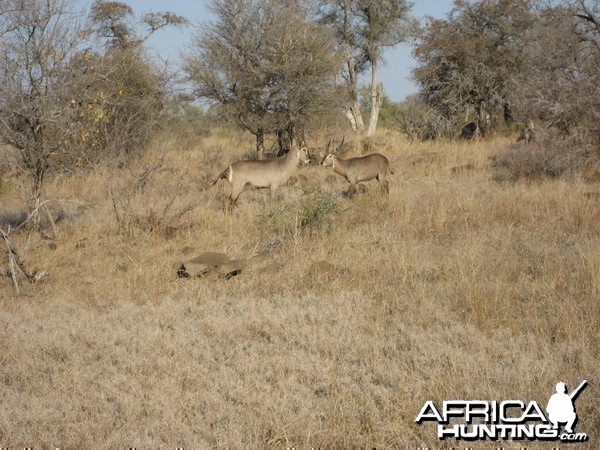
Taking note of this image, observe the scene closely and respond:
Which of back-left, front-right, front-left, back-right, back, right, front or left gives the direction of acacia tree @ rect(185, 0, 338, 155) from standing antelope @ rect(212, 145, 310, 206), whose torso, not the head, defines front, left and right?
left

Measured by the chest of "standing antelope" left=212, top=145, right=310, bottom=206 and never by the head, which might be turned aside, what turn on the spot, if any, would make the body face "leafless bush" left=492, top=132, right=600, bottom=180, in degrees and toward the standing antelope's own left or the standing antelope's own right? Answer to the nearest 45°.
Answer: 0° — it already faces it

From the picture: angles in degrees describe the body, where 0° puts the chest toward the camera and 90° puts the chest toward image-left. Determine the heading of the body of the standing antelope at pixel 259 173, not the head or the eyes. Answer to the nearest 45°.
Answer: approximately 270°

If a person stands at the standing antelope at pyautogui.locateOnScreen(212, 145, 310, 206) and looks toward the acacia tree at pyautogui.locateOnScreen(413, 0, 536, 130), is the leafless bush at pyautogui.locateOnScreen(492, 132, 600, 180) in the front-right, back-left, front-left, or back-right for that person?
front-right

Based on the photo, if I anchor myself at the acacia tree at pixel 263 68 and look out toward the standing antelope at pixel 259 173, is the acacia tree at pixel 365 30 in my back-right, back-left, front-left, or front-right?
back-left

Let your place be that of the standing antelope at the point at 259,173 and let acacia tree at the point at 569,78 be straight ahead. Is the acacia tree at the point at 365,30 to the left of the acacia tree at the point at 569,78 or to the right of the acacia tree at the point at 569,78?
left

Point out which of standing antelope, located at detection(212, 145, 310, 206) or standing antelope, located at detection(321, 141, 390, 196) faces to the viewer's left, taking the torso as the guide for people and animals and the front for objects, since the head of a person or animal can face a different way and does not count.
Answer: standing antelope, located at detection(321, 141, 390, 196)

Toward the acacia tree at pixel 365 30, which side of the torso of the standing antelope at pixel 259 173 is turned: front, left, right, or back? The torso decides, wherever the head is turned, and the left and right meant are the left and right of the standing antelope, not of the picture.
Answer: left

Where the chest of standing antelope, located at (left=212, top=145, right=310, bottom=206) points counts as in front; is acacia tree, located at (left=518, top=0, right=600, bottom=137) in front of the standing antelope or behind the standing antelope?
in front

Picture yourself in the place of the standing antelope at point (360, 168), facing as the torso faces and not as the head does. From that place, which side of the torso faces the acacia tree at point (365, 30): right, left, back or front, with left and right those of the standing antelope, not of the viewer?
right

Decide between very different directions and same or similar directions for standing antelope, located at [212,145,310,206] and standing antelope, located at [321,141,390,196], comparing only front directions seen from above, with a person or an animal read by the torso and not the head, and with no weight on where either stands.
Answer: very different directions

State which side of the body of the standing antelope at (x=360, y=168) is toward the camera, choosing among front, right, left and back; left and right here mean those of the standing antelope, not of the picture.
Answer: left

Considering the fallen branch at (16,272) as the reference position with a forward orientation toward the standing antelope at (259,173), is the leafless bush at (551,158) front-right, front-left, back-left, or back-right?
front-right

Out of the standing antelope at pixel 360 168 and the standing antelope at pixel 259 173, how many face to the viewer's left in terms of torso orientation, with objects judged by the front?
1
